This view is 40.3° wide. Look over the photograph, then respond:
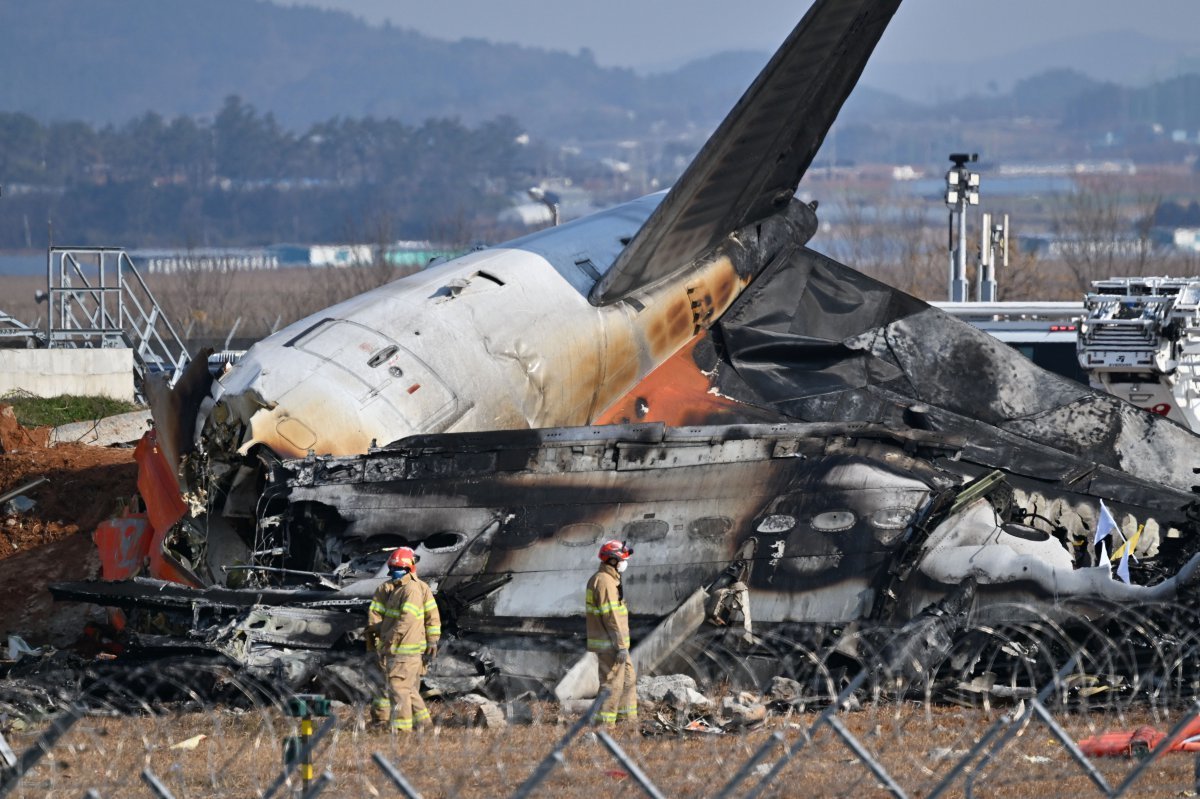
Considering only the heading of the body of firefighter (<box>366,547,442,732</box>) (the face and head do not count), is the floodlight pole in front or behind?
behind

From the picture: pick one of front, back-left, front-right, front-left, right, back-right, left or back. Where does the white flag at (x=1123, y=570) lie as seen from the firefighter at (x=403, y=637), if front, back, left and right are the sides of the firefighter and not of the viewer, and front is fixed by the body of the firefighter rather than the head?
back-left

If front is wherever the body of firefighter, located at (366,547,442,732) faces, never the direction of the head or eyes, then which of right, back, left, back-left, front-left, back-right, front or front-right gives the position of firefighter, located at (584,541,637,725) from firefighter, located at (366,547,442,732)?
back-left

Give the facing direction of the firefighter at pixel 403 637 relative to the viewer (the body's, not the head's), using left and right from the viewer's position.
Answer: facing the viewer and to the left of the viewer
